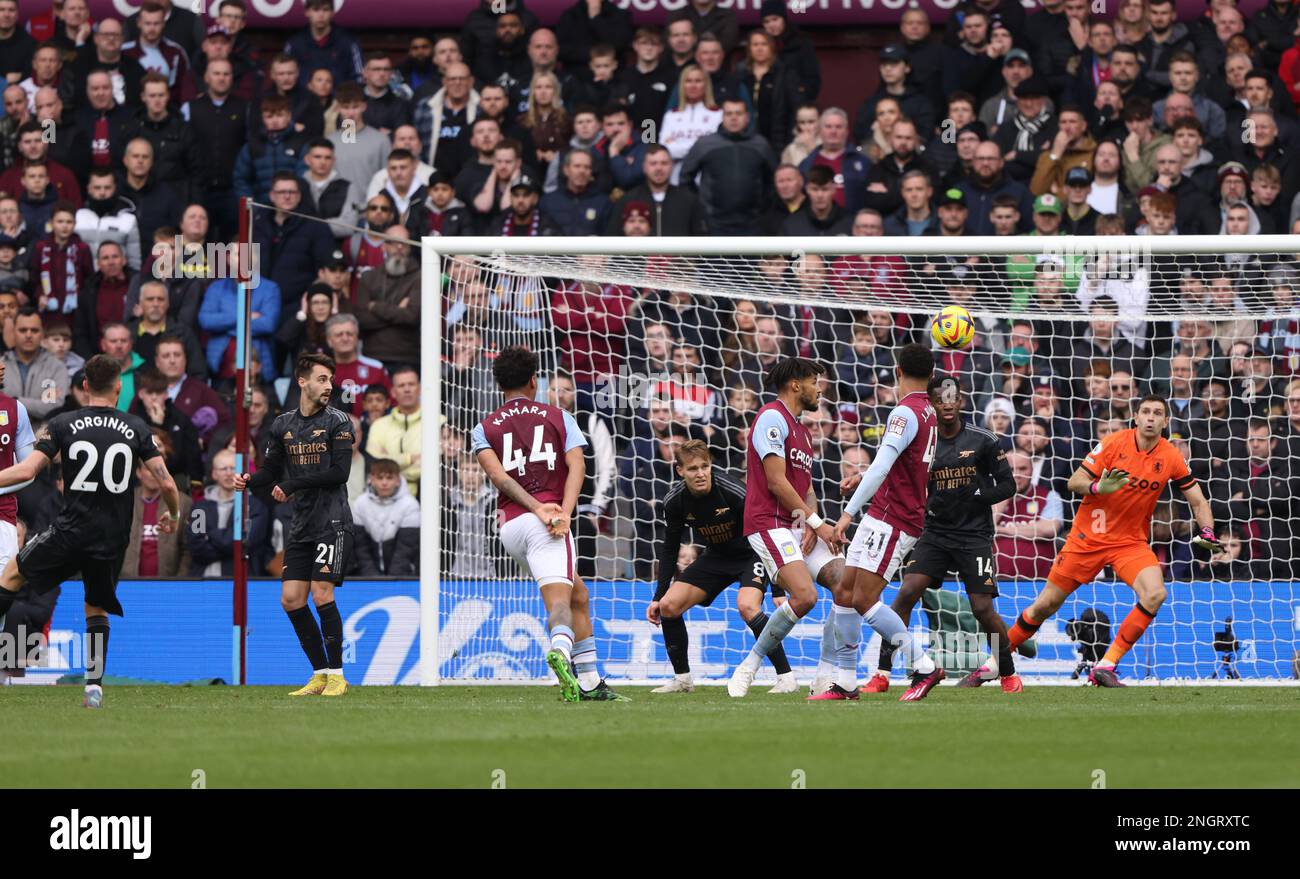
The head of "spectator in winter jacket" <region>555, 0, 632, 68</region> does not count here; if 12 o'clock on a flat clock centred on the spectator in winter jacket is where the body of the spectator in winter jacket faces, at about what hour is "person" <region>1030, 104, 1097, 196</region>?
The person is roughly at 10 o'clock from the spectator in winter jacket.

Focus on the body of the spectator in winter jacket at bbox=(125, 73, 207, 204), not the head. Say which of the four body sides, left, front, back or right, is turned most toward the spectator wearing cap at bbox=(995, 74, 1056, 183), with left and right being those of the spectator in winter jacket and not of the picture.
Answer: left

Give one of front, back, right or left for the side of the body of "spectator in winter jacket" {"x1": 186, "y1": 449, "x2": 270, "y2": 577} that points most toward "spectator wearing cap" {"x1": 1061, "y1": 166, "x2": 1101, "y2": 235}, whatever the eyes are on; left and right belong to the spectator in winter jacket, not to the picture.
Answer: left

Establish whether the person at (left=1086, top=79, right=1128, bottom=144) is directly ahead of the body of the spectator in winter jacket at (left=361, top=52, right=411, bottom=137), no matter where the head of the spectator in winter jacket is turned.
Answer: no

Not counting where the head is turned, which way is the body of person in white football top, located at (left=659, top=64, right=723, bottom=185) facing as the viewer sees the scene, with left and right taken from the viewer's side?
facing the viewer

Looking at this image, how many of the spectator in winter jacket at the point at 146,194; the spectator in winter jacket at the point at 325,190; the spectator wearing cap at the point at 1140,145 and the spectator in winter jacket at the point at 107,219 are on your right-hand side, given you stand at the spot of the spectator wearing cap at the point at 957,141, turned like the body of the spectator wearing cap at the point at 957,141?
3

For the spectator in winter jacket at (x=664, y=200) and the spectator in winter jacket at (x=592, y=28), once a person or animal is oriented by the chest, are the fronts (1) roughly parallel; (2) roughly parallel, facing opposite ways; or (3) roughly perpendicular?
roughly parallel

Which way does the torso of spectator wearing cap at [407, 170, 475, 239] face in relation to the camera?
toward the camera

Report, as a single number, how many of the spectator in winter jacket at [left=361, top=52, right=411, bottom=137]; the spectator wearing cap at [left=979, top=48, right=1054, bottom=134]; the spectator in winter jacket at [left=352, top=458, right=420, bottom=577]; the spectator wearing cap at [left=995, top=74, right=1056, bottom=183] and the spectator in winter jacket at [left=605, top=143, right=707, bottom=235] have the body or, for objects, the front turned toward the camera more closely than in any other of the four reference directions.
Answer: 5

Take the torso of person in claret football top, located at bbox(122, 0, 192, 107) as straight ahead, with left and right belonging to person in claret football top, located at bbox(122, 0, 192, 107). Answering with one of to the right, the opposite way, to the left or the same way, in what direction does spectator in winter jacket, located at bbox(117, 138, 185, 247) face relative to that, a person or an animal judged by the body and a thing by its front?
the same way

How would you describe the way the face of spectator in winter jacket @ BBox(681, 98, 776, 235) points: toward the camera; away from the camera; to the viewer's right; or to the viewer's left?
toward the camera

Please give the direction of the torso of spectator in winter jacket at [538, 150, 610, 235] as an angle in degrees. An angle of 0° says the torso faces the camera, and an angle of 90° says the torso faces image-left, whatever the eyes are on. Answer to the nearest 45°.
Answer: approximately 0°

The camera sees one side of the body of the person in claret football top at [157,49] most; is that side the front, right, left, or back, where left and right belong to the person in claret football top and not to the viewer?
front

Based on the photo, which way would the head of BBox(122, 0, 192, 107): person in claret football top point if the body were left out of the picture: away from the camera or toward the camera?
toward the camera

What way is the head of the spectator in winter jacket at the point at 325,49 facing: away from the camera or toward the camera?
toward the camera

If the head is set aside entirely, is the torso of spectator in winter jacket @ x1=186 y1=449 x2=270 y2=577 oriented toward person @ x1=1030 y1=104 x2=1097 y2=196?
no

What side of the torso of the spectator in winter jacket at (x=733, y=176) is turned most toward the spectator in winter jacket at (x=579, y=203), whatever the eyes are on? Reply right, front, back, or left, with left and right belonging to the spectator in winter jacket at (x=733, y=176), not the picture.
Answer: right
